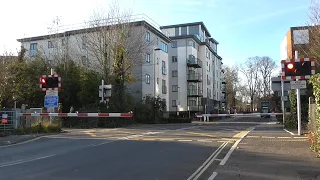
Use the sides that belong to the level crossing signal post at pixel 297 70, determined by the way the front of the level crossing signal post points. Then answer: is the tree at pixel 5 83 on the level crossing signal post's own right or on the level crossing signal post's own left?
on the level crossing signal post's own right

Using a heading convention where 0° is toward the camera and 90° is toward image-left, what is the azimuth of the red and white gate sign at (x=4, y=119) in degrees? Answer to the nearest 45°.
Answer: approximately 0°

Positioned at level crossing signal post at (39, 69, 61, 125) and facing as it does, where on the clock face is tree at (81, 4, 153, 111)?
The tree is roughly at 7 o'clock from the level crossing signal post.

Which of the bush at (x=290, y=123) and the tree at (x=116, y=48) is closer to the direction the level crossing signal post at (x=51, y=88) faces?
the bush

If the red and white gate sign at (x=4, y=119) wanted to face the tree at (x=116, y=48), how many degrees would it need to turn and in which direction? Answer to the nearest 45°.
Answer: approximately 135° to its left

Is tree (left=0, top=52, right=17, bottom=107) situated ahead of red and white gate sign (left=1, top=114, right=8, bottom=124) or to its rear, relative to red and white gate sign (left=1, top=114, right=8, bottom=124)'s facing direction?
to the rear

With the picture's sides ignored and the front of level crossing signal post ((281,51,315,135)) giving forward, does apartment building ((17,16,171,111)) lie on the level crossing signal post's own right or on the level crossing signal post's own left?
on the level crossing signal post's own right

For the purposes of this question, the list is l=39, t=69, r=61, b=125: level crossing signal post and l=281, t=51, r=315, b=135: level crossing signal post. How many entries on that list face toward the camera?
2

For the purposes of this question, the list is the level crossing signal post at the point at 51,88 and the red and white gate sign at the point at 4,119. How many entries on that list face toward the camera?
2

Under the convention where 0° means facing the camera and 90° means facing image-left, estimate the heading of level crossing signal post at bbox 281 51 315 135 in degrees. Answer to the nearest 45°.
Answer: approximately 0°

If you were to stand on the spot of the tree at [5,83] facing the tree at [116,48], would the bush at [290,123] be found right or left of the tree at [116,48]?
right

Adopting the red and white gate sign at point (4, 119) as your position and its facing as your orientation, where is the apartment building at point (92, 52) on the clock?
The apartment building is roughly at 7 o'clock from the red and white gate sign.
